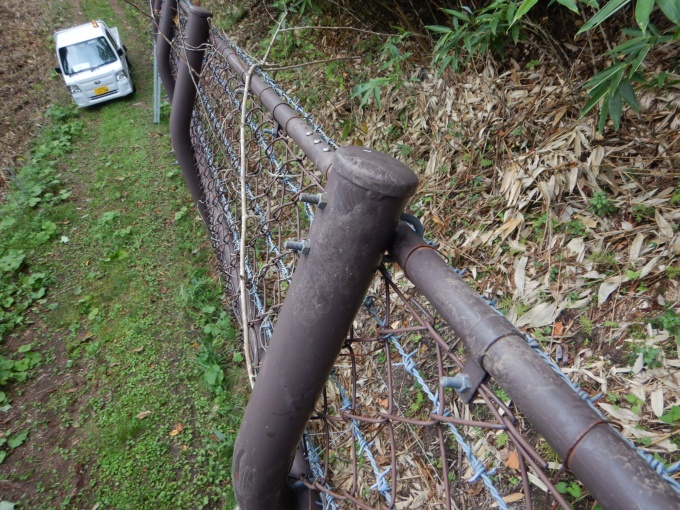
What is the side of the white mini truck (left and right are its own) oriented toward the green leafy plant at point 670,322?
front

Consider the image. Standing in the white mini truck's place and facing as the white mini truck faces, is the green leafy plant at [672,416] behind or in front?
in front

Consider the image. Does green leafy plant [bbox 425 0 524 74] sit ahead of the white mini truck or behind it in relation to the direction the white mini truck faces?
ahead

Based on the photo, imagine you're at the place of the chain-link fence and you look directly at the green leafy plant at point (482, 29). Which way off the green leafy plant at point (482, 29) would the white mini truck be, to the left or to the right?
left

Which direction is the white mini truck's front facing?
toward the camera

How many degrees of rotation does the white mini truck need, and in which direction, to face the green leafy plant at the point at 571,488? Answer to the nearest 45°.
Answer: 0° — it already faces it

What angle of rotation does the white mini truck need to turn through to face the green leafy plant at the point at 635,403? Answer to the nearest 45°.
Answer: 0° — it already faces it

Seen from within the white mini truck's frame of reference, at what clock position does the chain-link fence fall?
The chain-link fence is roughly at 12 o'clock from the white mini truck.

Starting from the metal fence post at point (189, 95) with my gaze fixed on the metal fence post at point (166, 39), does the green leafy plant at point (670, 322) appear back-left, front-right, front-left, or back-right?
back-right
